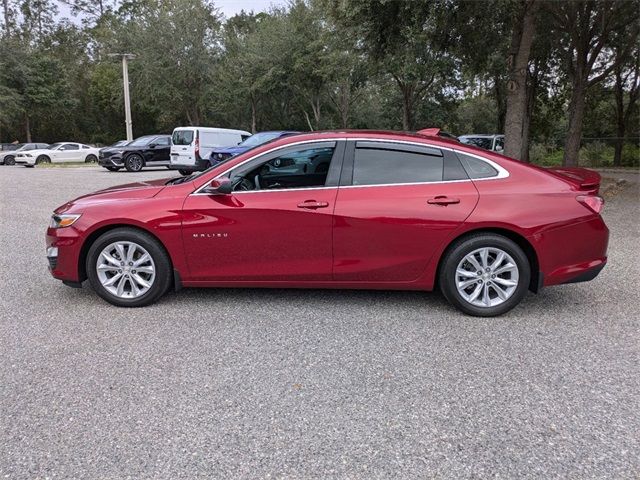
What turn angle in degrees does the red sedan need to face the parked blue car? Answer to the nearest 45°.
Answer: approximately 90° to its right

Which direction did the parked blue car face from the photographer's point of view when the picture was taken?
facing the viewer and to the left of the viewer

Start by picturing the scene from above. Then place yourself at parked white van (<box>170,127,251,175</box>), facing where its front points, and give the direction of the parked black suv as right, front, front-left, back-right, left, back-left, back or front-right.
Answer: left

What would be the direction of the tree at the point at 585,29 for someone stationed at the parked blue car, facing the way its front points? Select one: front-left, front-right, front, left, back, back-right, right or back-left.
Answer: back-left

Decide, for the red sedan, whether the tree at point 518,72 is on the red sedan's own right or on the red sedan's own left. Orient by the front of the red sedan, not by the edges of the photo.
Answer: on the red sedan's own right

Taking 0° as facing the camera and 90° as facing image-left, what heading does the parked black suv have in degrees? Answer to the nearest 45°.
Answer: approximately 45°

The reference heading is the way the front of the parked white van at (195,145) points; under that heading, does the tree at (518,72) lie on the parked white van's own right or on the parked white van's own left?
on the parked white van's own right

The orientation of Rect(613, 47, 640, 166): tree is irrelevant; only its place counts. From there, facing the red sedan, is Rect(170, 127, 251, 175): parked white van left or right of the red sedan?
right

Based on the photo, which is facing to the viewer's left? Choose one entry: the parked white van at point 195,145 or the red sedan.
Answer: the red sedan

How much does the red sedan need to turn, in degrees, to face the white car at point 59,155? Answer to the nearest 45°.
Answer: approximately 45° to its right

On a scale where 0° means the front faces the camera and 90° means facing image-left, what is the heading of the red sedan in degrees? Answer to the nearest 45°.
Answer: approximately 90°

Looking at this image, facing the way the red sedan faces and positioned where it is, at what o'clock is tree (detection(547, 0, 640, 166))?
The tree is roughly at 4 o'clock from the red sedan.

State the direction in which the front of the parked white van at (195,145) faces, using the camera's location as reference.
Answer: facing away from the viewer and to the right of the viewer

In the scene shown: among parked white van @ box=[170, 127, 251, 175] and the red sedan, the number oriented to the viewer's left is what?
1
